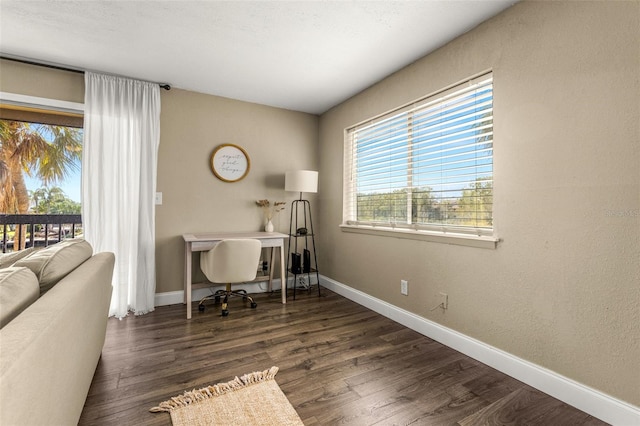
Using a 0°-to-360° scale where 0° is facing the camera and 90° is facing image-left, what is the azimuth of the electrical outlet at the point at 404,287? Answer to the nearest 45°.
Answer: approximately 45°

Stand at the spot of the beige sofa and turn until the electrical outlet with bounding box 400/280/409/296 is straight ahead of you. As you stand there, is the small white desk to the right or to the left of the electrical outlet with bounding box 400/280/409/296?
left

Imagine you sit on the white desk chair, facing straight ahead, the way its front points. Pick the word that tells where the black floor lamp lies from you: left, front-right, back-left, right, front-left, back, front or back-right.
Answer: right

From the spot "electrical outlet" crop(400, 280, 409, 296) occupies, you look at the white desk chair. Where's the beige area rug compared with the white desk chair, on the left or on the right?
left

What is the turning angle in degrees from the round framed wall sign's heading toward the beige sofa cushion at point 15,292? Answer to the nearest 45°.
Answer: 0° — it already faces it

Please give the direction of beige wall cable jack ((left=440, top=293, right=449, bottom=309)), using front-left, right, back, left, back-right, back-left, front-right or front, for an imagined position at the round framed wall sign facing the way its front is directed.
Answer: front-left

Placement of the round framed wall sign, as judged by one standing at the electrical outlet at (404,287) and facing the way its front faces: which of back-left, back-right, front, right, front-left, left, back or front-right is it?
front-right

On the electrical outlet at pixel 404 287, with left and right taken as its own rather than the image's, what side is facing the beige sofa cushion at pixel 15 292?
front

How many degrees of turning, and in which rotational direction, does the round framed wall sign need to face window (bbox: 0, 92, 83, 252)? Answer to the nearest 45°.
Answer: approximately 90° to its right

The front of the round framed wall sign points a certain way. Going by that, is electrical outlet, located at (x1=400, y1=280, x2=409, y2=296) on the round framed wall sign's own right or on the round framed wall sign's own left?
on the round framed wall sign's own left

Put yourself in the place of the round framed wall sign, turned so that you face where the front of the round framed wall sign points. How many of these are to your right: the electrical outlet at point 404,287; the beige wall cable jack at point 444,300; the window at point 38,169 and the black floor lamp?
1

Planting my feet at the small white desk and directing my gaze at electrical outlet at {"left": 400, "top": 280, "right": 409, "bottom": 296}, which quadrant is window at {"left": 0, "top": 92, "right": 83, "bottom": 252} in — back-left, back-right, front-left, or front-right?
back-right

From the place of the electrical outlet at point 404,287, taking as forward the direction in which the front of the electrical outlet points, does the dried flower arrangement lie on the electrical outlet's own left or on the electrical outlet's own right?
on the electrical outlet's own right

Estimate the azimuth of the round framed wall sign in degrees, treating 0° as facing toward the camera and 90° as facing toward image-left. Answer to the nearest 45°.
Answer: approximately 0°

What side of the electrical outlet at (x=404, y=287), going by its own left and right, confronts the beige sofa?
front

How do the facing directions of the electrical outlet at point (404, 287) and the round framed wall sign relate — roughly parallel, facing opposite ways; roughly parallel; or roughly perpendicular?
roughly perpendicular
